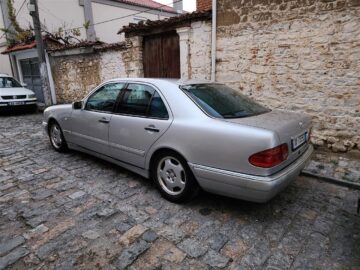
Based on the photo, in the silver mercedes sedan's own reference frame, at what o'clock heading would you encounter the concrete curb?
The concrete curb is roughly at 4 o'clock from the silver mercedes sedan.

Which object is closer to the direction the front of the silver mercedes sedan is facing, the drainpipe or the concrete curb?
the drainpipe

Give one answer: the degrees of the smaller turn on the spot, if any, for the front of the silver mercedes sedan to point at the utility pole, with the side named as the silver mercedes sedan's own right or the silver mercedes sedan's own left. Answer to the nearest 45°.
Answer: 0° — it already faces it

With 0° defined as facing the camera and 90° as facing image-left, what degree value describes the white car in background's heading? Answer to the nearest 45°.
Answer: approximately 315°

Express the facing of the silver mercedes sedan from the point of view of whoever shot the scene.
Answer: facing away from the viewer and to the left of the viewer

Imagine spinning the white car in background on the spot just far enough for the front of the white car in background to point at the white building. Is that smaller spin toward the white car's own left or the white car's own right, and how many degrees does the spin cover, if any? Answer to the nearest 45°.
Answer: approximately 90° to the white car's own left

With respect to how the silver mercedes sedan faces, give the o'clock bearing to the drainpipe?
The drainpipe is roughly at 2 o'clock from the silver mercedes sedan.
